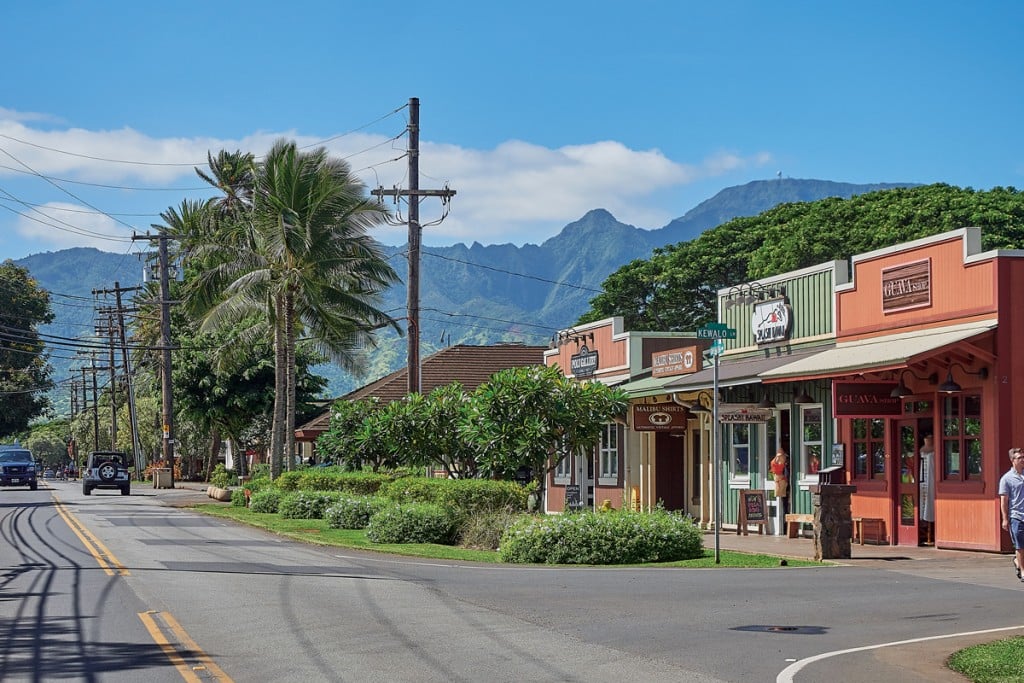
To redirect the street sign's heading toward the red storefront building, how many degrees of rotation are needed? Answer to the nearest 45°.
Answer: approximately 135° to its left

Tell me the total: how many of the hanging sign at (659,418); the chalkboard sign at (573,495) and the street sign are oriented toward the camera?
3

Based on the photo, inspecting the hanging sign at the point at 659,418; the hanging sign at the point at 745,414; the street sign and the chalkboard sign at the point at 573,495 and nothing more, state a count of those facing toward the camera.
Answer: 4

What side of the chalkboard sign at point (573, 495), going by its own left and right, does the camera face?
front

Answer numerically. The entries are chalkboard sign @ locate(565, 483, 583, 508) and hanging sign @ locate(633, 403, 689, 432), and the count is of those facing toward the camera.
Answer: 2

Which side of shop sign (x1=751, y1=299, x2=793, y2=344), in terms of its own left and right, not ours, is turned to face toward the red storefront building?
left

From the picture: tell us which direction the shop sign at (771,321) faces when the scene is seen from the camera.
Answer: facing the viewer and to the left of the viewer

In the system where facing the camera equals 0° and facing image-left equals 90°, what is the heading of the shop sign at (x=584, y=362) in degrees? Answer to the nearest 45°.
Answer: approximately 45°

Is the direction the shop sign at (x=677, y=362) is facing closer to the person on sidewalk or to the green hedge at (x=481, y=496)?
the green hedge

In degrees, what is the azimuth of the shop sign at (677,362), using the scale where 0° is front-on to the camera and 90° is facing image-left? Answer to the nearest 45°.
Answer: approximately 45°

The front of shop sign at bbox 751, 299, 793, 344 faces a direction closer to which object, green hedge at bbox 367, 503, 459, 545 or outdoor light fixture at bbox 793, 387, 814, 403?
the green hedge

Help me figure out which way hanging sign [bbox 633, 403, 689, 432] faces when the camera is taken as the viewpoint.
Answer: facing the viewer

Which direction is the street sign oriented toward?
toward the camera
